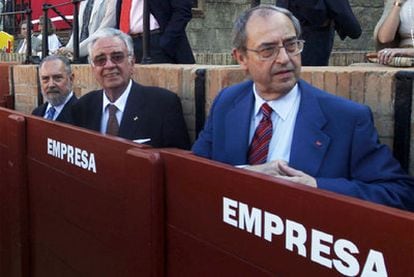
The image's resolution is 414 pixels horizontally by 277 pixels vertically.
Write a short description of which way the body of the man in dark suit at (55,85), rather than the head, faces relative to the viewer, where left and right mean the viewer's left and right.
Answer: facing the viewer and to the left of the viewer

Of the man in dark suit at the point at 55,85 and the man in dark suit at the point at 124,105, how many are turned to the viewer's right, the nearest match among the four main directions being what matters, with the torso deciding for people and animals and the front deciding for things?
0

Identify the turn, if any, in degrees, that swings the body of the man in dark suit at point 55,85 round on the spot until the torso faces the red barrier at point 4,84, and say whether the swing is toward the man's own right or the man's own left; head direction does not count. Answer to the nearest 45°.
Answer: approximately 135° to the man's own right

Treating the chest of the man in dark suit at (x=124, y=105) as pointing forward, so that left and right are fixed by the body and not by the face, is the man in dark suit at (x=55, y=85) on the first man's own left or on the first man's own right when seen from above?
on the first man's own right

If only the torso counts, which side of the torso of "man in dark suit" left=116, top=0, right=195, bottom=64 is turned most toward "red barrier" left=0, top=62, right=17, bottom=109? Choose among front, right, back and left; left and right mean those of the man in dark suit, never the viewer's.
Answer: right

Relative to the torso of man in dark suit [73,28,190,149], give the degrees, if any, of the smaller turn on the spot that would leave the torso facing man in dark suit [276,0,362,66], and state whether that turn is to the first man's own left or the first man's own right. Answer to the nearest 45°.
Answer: approximately 135° to the first man's own left

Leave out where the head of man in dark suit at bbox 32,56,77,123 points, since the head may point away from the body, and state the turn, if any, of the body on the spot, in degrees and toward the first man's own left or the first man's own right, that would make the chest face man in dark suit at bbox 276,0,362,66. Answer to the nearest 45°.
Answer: approximately 90° to the first man's own left

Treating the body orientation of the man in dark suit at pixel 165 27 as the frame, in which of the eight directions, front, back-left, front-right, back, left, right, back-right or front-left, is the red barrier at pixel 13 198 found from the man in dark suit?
front

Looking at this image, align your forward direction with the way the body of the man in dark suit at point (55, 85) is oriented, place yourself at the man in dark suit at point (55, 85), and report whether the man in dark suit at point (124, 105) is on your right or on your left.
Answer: on your left

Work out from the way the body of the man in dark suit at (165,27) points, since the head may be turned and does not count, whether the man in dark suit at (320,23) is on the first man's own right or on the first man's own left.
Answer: on the first man's own left
